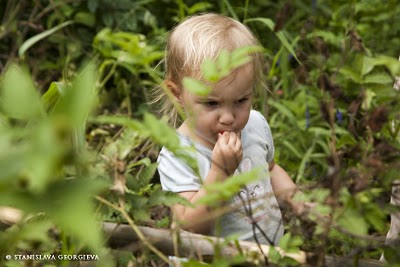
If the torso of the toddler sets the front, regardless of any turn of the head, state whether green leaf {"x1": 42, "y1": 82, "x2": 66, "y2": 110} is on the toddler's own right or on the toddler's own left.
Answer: on the toddler's own right

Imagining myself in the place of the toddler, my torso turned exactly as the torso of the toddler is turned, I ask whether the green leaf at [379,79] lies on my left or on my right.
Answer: on my left

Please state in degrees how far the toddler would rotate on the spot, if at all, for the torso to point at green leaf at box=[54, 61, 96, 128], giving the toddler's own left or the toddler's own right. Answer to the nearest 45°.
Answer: approximately 45° to the toddler's own right

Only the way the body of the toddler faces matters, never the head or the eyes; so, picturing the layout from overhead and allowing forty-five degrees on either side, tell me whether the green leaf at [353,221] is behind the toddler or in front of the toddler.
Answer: in front

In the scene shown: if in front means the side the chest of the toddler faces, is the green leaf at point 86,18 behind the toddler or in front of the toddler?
behind

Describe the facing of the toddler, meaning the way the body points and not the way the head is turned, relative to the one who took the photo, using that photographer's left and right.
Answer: facing the viewer and to the right of the viewer

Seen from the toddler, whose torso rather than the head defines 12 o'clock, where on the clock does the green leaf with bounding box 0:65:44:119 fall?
The green leaf is roughly at 2 o'clock from the toddler.

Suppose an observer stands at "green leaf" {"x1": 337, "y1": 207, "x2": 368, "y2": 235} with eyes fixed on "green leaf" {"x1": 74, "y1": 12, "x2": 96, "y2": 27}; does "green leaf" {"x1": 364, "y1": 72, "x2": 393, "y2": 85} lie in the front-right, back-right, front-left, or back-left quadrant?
front-right
